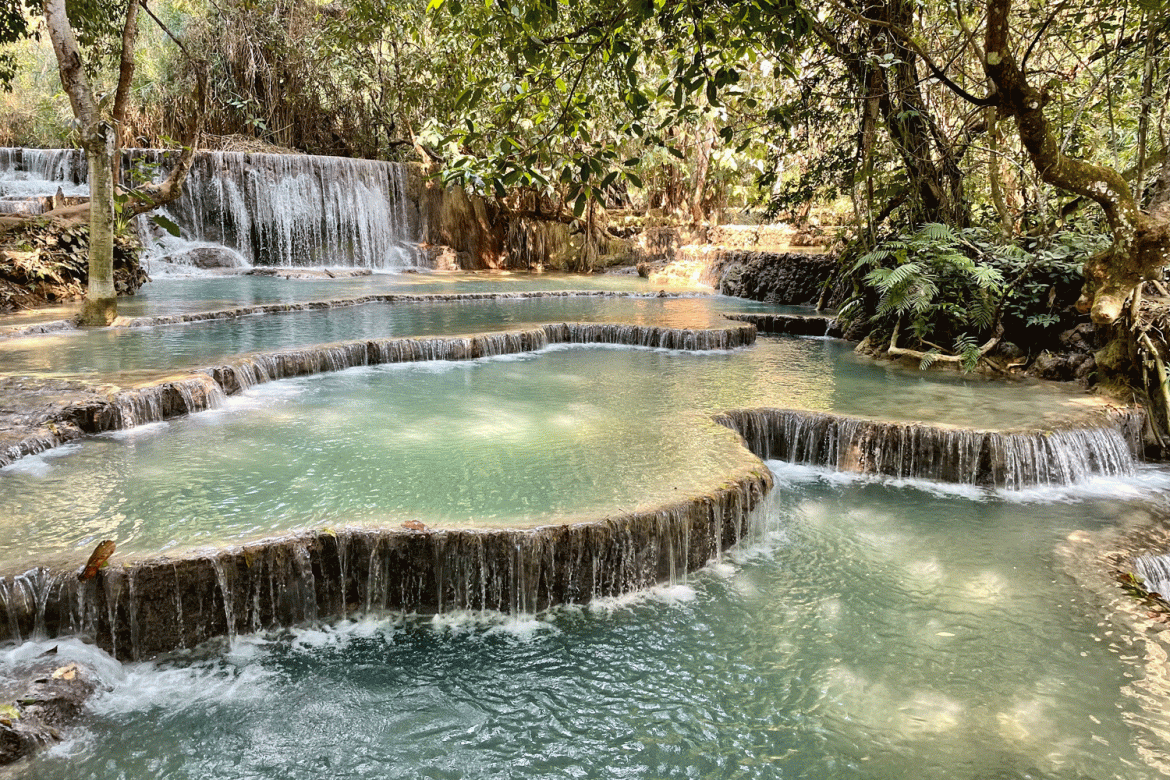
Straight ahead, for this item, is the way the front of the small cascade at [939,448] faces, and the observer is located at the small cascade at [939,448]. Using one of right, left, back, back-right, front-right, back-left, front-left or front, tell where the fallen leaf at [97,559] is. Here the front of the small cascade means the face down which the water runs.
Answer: front-right

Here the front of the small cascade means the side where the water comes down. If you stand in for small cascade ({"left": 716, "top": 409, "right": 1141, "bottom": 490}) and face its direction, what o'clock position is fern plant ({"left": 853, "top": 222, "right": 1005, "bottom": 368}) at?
The fern plant is roughly at 6 o'clock from the small cascade.

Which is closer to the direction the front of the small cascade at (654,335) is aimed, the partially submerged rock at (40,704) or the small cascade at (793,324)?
the partially submerged rock

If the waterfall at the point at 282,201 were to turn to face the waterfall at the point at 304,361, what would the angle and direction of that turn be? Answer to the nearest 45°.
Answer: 0° — it already faces it

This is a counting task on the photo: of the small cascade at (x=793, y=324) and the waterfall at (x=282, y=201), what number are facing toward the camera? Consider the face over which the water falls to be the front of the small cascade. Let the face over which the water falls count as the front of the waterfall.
2

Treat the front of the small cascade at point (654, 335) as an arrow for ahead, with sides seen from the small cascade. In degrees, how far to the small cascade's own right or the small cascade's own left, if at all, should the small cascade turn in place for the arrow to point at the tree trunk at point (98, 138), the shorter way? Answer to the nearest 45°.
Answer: approximately 90° to the small cascade's own right

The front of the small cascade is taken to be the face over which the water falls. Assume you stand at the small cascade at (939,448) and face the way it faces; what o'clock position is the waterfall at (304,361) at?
The waterfall is roughly at 3 o'clock from the small cascade.

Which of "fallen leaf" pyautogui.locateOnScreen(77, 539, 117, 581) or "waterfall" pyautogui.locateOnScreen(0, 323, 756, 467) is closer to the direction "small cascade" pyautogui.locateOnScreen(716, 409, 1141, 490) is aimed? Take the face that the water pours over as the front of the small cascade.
the fallen leaf

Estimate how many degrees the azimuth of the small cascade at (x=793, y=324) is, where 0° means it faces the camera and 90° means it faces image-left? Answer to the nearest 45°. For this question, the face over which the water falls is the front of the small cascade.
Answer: approximately 0°
